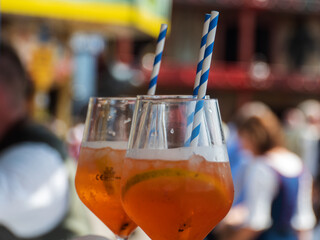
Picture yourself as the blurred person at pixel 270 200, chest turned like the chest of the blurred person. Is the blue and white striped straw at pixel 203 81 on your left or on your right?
on your left
